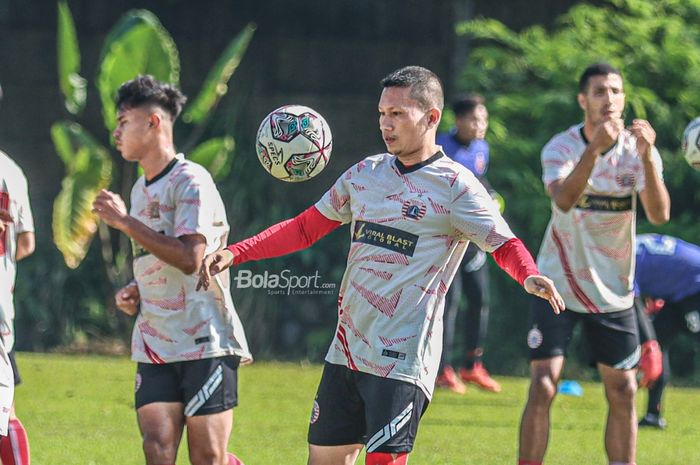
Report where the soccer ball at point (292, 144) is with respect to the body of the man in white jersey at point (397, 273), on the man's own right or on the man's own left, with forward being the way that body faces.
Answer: on the man's own right

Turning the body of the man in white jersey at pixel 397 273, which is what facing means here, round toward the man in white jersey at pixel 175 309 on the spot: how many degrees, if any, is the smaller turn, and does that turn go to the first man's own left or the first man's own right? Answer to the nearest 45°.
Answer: approximately 90° to the first man's own right

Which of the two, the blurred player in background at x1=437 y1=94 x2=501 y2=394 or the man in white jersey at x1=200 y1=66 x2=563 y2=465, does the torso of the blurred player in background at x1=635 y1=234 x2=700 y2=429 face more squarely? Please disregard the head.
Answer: the blurred player in background

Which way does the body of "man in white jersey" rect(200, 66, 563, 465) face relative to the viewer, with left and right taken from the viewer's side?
facing the viewer and to the left of the viewer

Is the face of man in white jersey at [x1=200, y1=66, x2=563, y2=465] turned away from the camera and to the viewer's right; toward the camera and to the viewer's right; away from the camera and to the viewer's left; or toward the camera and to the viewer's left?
toward the camera and to the viewer's left

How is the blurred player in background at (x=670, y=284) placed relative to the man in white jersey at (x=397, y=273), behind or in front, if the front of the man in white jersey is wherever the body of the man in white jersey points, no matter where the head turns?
behind

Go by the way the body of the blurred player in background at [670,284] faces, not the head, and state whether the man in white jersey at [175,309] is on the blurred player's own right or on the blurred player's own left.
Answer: on the blurred player's own left

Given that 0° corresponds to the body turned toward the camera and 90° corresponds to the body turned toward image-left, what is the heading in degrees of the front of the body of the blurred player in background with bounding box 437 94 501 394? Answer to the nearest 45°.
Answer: approximately 315°
